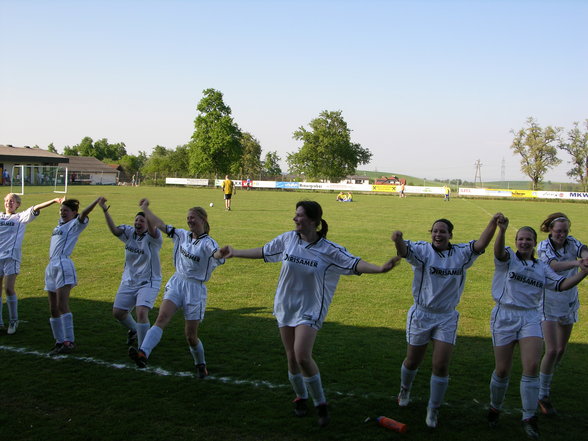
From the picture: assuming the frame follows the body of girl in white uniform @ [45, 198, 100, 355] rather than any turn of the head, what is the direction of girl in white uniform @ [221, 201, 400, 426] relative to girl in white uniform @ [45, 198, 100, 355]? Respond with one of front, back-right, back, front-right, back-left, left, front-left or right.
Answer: left

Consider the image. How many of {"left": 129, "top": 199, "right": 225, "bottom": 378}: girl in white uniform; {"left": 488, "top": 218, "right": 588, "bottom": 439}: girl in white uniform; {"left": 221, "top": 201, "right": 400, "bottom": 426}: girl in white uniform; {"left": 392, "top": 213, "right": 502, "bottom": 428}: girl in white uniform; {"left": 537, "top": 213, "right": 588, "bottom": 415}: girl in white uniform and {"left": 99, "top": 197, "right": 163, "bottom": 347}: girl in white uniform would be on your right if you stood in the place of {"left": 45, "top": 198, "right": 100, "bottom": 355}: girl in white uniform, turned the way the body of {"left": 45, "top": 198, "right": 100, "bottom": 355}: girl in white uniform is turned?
0

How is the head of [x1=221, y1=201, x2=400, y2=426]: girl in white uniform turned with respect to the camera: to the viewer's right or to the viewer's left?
to the viewer's left

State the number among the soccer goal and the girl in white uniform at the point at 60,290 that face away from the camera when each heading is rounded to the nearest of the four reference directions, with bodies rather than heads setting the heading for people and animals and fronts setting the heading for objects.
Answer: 0

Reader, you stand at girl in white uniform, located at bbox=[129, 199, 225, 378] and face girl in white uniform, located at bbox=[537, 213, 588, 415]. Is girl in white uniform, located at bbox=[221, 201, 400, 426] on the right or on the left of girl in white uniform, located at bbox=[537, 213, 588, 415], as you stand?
right

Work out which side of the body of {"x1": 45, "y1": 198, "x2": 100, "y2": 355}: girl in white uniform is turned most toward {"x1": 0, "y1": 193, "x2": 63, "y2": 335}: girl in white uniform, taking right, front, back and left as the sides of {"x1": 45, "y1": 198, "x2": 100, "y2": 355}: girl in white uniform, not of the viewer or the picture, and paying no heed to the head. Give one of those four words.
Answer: right

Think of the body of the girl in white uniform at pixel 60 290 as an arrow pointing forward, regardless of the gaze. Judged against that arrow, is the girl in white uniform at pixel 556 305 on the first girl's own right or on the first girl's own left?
on the first girl's own left

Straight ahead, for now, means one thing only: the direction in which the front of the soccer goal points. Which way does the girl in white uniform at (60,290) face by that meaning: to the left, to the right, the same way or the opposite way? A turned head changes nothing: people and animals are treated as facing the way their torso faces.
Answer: to the right

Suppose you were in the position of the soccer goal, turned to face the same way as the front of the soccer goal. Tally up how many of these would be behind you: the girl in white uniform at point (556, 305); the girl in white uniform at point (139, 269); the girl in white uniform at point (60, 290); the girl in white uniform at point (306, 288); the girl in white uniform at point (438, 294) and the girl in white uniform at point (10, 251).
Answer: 0

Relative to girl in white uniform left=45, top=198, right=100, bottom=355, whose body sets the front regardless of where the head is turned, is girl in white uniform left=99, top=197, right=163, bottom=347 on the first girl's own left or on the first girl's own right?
on the first girl's own left

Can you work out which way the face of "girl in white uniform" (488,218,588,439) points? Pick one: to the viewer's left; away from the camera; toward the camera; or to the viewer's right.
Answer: toward the camera

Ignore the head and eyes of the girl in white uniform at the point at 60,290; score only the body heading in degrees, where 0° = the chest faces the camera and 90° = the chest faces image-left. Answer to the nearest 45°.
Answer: approximately 45°

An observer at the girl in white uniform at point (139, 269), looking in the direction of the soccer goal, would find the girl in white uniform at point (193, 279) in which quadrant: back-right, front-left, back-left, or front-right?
back-right

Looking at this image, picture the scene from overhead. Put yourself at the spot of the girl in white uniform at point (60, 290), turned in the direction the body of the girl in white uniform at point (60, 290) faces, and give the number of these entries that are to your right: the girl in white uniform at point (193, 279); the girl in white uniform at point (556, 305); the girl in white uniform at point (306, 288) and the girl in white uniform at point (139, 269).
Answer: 0

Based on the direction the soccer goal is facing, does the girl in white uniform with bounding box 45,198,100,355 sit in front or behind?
in front

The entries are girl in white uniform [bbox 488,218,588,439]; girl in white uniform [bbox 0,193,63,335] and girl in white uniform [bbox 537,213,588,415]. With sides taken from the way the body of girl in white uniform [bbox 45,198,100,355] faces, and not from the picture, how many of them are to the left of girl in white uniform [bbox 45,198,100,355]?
2

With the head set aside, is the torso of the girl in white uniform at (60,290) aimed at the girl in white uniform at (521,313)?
no

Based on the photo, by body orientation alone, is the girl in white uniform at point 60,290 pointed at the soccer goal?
no

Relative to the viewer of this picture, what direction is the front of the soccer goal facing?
facing the viewer and to the right of the viewer
